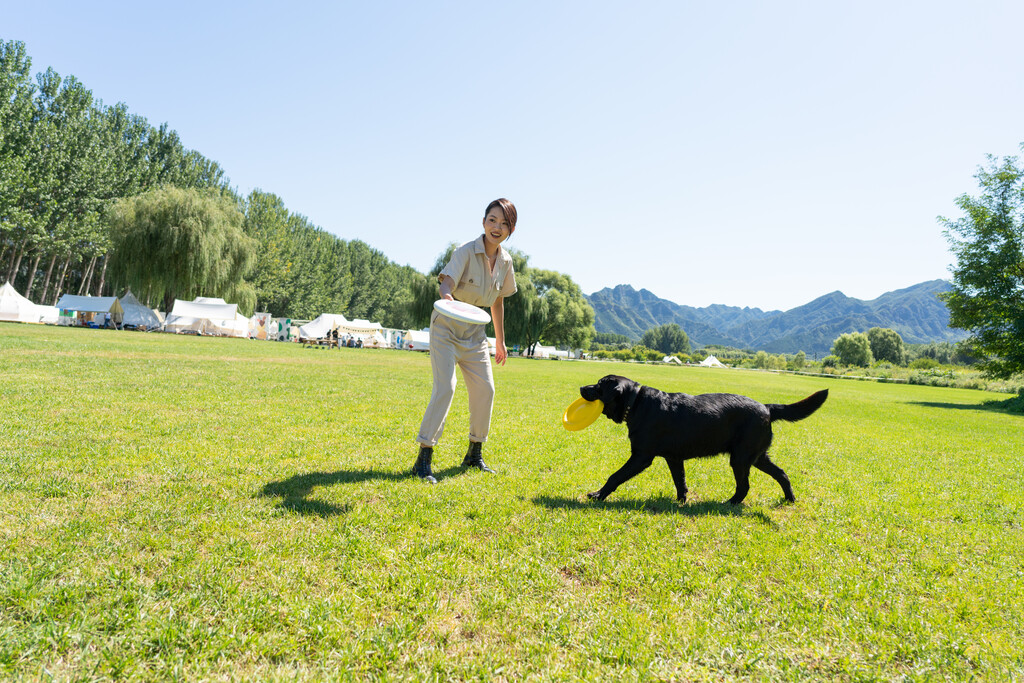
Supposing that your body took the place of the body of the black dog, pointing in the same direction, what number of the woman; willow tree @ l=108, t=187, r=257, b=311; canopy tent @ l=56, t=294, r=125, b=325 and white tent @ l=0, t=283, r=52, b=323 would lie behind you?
0

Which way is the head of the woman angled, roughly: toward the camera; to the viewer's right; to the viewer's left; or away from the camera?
toward the camera

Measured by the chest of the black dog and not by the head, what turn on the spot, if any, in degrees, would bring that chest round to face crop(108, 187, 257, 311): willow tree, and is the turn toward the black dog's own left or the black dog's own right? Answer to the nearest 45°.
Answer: approximately 45° to the black dog's own right

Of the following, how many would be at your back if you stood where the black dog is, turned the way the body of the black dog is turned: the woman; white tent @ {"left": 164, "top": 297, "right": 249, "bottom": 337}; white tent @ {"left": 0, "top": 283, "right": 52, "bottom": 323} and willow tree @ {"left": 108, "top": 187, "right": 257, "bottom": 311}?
0

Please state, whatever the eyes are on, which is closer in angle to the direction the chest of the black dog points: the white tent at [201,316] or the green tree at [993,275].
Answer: the white tent

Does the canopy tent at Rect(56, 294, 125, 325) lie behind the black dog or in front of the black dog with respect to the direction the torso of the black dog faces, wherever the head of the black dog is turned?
in front

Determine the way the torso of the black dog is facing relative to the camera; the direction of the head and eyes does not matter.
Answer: to the viewer's left

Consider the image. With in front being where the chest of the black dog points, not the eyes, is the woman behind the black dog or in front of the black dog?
in front

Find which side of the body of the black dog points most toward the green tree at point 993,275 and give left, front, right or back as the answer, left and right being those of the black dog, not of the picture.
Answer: right
